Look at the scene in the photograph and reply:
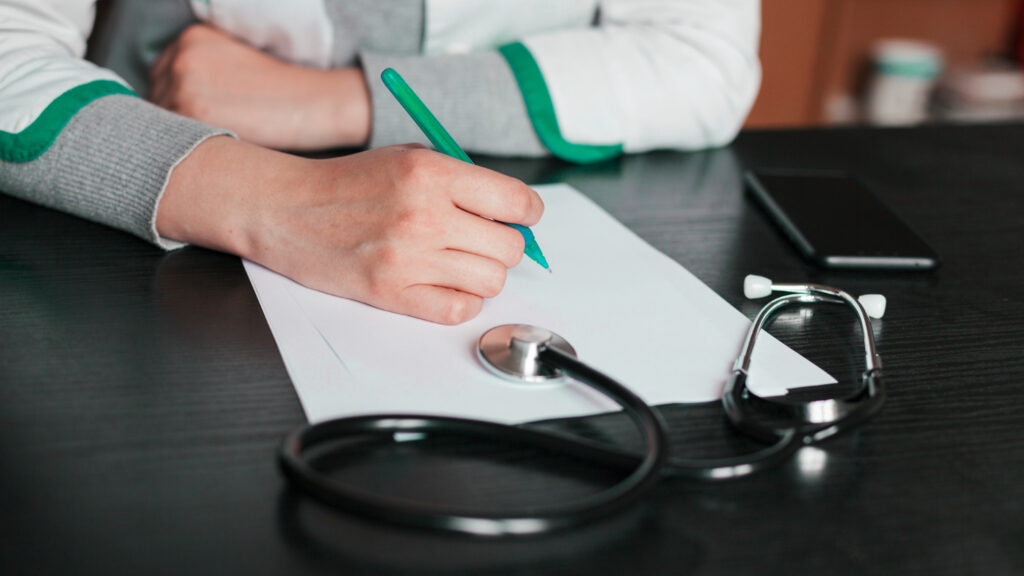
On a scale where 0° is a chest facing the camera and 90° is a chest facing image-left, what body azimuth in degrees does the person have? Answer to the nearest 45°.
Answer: approximately 0°
